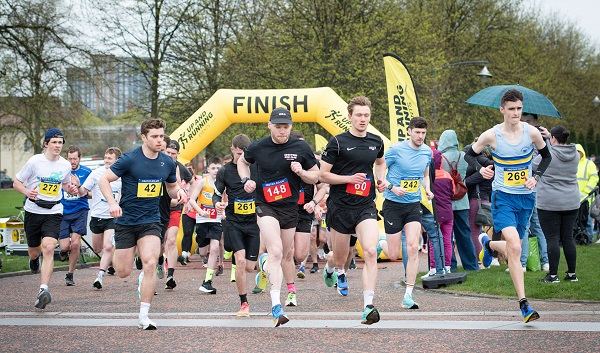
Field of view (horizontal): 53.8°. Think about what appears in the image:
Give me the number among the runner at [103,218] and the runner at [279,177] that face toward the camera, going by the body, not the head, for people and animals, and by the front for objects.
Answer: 2

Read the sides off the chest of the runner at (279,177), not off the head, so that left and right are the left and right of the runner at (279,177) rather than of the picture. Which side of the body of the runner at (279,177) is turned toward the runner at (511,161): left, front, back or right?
left

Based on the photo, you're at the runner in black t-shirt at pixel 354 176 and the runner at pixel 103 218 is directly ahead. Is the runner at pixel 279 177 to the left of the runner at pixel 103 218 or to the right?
left

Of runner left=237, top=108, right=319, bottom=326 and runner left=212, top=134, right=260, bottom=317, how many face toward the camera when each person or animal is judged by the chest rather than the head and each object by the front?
2

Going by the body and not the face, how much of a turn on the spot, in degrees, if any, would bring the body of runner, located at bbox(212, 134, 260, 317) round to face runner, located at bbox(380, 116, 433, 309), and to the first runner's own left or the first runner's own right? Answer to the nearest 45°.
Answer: approximately 90° to the first runner's own left

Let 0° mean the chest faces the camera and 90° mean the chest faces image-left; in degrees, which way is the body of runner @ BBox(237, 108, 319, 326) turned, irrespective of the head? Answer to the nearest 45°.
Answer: approximately 0°

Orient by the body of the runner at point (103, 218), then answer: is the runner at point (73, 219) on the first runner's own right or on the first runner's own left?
on the first runner's own right
